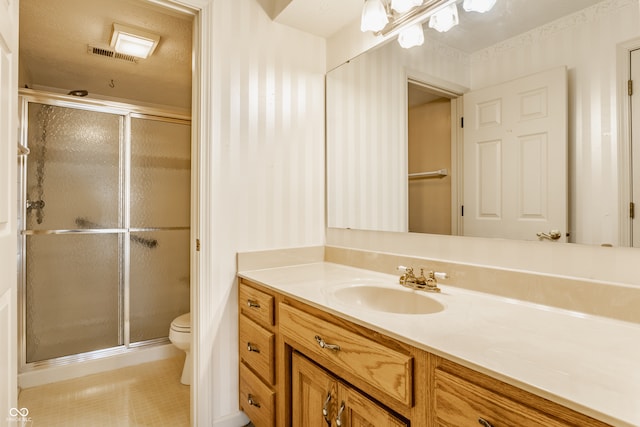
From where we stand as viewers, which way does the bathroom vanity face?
facing the viewer and to the left of the viewer

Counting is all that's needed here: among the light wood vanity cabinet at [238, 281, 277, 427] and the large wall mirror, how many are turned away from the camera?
0

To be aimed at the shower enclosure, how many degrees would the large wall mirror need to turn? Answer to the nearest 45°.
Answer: approximately 45° to its right

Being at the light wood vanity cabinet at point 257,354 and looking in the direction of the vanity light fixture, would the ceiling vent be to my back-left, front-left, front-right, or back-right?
back-left
